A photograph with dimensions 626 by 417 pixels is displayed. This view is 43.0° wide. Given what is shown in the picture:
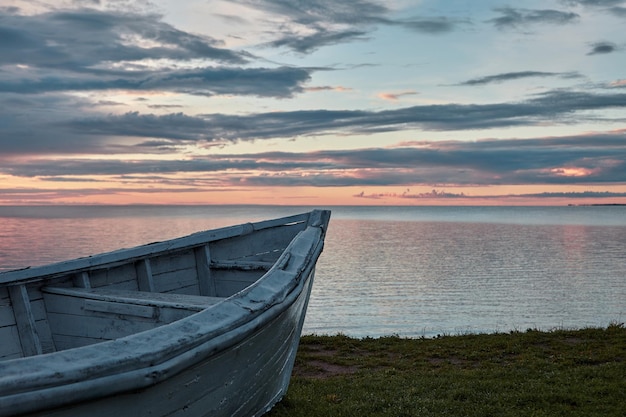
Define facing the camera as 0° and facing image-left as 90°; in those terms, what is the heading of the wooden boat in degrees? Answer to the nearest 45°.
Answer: approximately 225°
